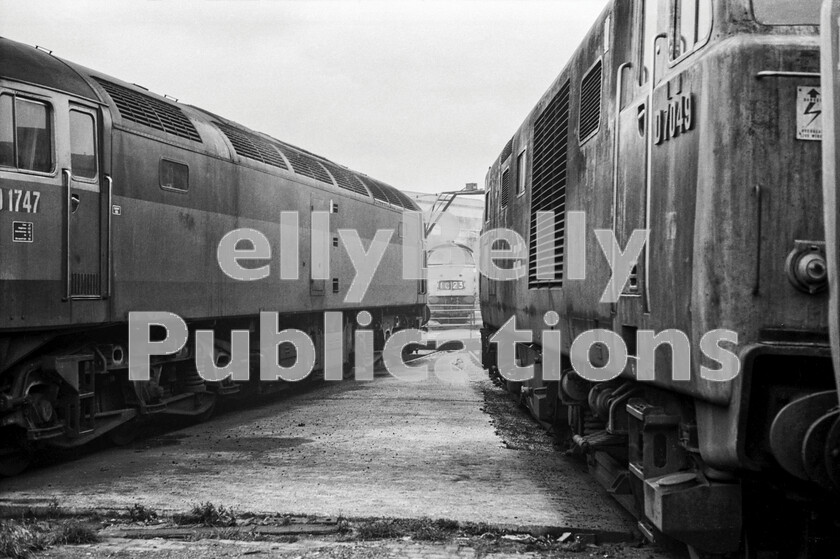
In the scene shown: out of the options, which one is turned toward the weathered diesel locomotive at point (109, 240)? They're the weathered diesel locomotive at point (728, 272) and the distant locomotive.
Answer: the distant locomotive

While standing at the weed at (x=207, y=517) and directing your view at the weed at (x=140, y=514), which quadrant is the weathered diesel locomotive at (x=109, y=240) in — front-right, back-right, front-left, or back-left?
front-right

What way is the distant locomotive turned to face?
toward the camera

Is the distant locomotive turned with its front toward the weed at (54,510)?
yes

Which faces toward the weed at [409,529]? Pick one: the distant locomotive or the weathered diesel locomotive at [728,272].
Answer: the distant locomotive

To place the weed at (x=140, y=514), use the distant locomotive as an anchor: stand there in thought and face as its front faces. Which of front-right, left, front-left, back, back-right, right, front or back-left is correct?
front

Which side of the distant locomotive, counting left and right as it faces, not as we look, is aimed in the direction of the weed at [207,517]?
front

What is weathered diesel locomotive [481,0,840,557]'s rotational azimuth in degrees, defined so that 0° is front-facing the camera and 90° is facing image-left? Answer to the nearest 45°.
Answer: approximately 315°

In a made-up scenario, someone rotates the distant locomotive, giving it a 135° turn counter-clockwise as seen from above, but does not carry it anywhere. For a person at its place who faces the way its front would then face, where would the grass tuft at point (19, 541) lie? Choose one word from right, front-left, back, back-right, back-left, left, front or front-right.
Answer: back-right

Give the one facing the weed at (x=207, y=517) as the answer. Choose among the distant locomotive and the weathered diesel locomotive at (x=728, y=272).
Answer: the distant locomotive

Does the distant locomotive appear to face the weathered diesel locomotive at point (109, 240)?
yes

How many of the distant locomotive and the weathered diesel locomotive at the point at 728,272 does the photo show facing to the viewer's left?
0

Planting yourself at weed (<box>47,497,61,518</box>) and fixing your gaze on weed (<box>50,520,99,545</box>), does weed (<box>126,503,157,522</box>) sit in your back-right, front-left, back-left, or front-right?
front-left
